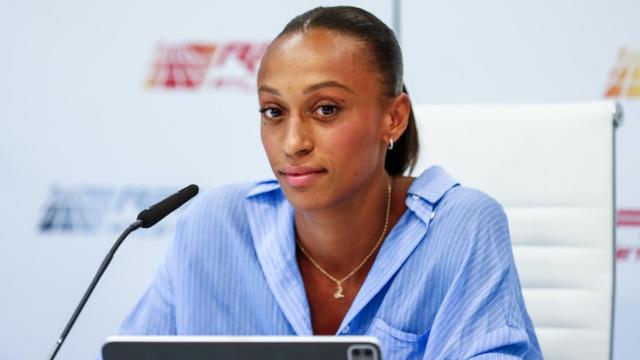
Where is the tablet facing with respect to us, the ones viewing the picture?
facing away from the viewer

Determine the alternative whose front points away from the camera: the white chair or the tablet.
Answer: the tablet

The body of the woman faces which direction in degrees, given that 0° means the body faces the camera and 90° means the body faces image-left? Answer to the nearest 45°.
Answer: approximately 45°

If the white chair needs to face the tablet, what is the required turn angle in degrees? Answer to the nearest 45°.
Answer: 0° — it already faces it

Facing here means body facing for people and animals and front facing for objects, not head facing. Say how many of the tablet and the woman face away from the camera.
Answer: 1

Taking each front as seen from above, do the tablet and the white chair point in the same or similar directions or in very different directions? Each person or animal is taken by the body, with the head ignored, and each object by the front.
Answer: very different directions

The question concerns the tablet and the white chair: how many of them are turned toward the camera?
1

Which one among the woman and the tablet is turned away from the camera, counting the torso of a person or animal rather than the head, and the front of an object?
the tablet

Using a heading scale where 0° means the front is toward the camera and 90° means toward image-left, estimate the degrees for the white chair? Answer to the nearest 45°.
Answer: approximately 0°
